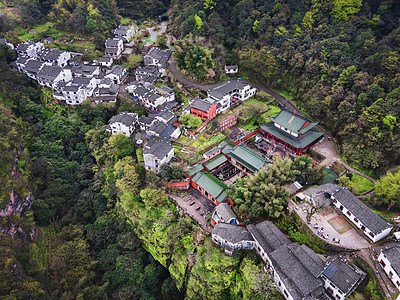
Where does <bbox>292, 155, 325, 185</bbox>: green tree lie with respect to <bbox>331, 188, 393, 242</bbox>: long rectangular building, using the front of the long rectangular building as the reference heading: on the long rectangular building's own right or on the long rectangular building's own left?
on the long rectangular building's own right

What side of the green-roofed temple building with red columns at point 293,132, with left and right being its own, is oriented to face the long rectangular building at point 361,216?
left

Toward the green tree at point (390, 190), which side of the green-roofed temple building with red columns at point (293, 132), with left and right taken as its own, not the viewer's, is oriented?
left

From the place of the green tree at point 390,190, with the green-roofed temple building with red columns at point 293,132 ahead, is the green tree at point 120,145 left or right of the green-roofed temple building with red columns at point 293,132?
left

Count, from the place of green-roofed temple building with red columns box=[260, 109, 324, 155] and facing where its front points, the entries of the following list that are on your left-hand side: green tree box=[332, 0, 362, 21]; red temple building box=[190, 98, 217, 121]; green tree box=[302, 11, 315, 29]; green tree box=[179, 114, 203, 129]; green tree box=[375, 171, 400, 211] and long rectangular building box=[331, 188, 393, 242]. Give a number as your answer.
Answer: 2

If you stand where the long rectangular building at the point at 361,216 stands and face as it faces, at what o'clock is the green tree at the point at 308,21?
The green tree is roughly at 3 o'clock from the long rectangular building.

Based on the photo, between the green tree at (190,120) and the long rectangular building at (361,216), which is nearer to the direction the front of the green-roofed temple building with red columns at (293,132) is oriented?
the green tree

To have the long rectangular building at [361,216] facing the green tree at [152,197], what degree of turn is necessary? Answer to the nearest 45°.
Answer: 0° — it already faces it

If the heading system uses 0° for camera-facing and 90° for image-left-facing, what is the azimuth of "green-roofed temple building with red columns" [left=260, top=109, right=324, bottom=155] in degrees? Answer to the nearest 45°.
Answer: approximately 45°
